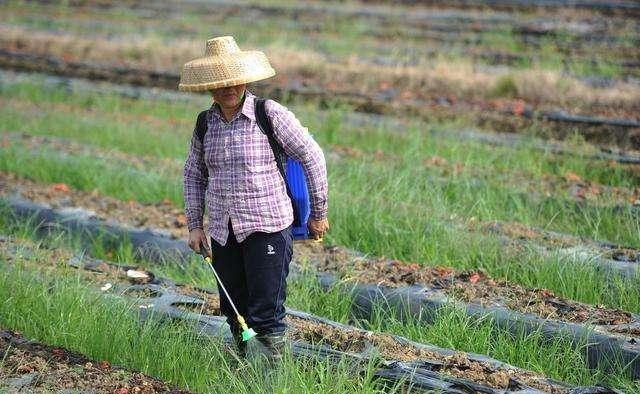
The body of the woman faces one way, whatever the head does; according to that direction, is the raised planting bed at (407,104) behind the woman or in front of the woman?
behind

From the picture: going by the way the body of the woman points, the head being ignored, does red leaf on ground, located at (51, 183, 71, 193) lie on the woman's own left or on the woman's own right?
on the woman's own right

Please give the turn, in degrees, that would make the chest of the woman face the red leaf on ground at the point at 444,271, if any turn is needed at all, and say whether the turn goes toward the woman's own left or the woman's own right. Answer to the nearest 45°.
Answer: approximately 180°

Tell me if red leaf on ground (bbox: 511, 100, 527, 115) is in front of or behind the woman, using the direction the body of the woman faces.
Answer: behind

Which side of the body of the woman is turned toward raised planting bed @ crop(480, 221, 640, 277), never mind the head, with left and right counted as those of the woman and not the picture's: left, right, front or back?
back

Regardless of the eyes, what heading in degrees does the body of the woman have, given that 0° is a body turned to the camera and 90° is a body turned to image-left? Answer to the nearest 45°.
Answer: approximately 45°
